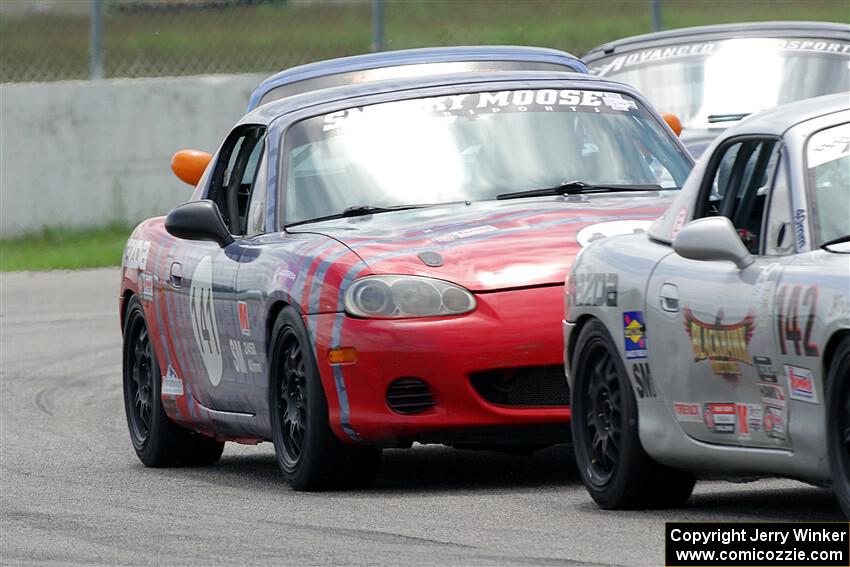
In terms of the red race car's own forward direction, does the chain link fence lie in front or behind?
behind

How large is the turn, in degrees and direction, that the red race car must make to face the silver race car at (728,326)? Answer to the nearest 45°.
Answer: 0° — it already faces it

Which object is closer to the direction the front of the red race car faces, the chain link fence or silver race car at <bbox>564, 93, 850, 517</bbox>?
the silver race car

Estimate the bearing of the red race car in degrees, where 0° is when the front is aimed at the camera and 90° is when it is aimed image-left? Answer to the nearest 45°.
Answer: approximately 315°

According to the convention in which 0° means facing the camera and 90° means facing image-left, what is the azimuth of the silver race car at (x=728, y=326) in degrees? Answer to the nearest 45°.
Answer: approximately 315°

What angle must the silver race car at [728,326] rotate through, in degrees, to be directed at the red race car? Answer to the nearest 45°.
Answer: approximately 180°

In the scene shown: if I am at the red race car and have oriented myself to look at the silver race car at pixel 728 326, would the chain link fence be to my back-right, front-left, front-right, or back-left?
back-left
